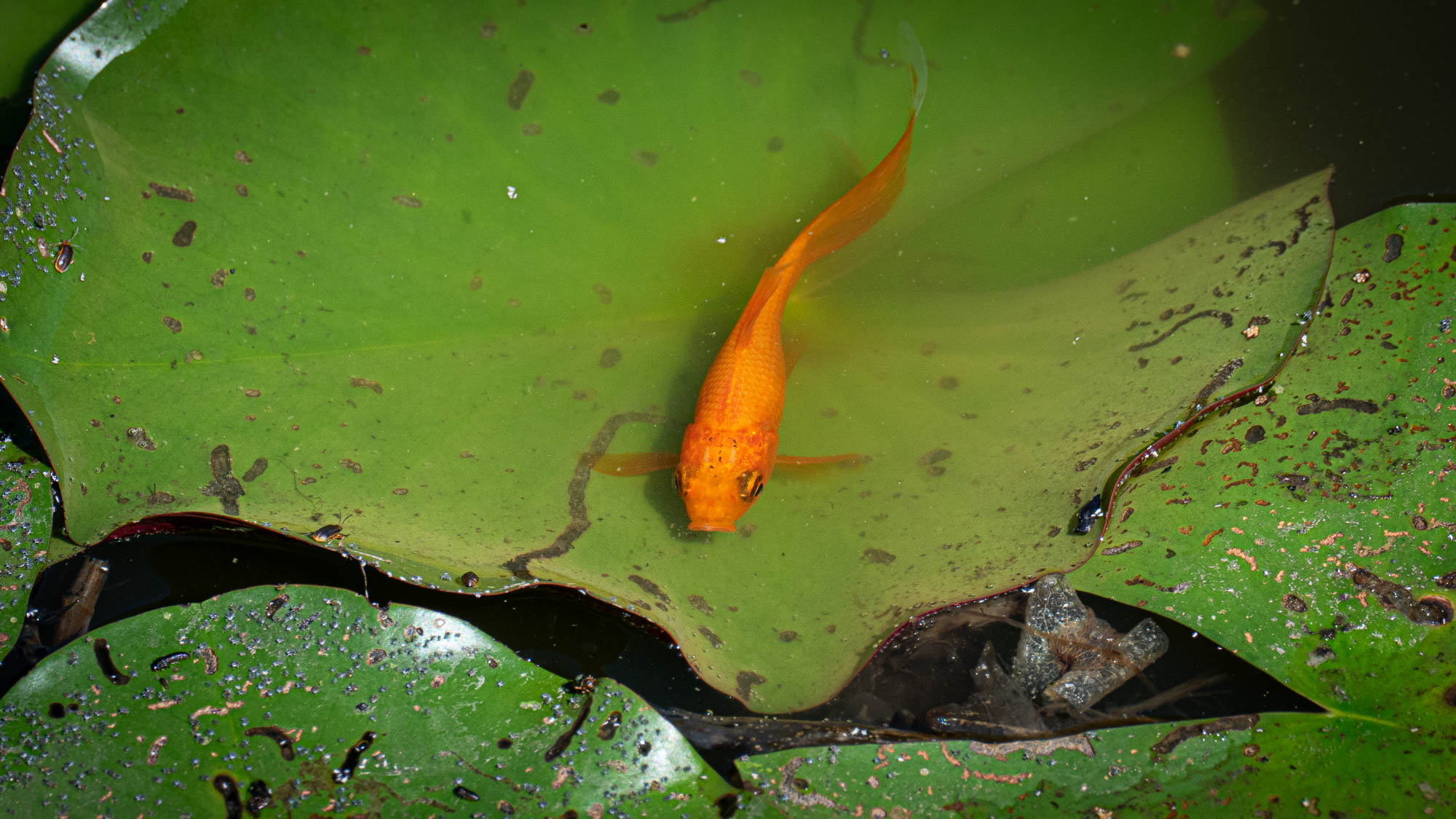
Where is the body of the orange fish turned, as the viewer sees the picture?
toward the camera

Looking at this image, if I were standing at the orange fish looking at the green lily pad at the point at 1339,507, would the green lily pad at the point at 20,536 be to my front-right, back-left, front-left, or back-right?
back-right

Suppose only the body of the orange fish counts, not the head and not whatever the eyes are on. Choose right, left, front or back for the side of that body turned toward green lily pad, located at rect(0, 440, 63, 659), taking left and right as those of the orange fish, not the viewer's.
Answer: right

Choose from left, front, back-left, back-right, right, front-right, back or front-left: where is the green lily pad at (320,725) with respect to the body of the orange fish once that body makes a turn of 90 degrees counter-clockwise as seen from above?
back-right

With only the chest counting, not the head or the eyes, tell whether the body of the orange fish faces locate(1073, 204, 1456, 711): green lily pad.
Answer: no

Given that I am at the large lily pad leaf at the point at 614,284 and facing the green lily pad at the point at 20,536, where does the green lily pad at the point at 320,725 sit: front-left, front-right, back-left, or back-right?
front-left
